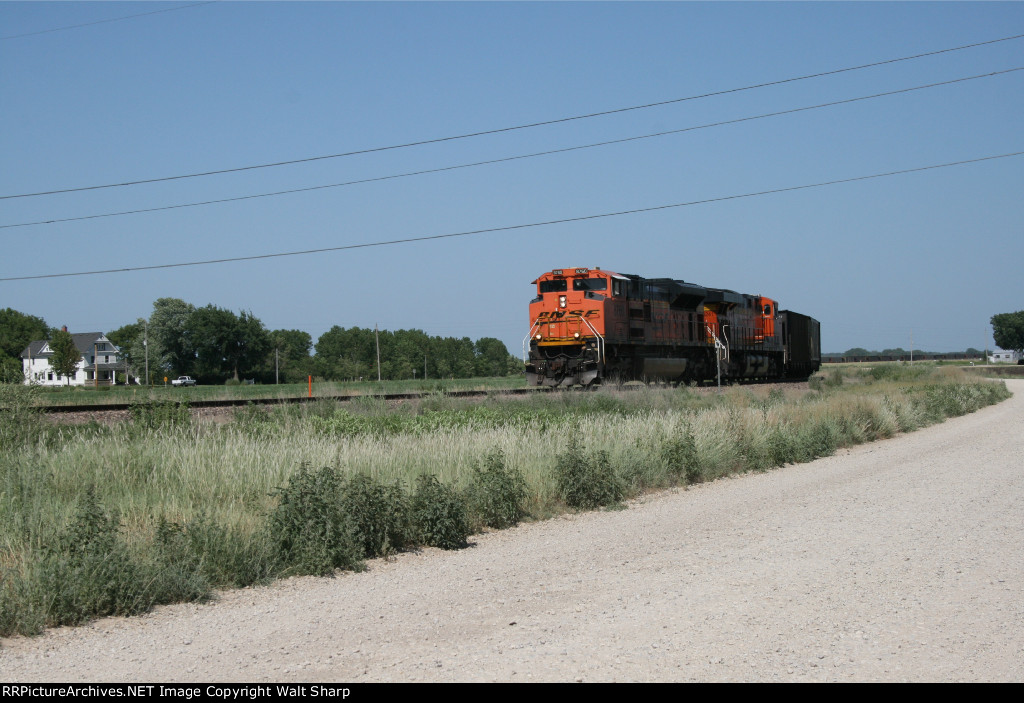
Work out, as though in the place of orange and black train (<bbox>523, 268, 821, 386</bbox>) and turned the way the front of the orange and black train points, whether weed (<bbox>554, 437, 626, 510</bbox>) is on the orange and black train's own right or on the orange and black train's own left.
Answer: on the orange and black train's own left

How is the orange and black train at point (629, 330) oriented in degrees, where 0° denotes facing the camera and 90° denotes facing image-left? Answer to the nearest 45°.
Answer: approximately 45°

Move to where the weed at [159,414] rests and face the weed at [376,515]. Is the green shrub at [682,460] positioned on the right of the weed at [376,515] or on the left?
left
